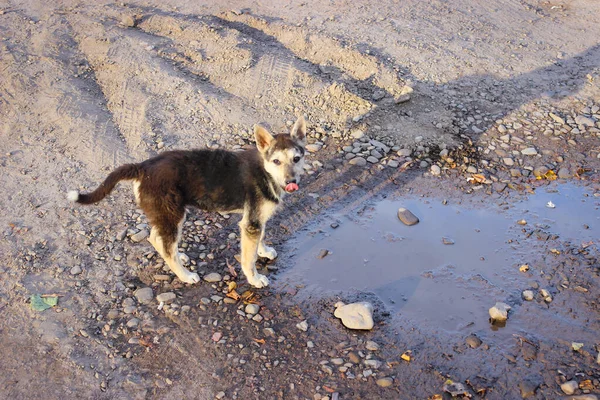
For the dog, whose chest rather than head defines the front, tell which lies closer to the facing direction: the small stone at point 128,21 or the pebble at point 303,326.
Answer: the pebble

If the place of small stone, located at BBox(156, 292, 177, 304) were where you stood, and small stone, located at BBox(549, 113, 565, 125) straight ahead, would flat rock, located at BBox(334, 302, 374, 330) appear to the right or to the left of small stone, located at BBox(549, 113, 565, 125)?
right

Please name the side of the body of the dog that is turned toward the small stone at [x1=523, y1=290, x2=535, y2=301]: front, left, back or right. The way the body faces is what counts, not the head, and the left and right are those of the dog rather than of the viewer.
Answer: front

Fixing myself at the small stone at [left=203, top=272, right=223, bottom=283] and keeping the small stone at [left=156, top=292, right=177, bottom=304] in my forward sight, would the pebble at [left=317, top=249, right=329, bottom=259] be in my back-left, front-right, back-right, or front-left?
back-left

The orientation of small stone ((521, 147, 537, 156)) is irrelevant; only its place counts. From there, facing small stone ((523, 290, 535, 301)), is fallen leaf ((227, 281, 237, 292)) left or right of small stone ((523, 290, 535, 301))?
right

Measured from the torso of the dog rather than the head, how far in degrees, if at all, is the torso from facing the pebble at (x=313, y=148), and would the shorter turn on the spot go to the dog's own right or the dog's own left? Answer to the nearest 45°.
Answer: approximately 45° to the dog's own left

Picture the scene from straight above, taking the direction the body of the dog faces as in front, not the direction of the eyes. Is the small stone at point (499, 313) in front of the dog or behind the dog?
in front

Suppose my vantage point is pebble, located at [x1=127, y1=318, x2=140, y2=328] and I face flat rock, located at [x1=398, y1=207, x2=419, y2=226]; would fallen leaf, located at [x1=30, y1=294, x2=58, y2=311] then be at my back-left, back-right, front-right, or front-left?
back-left

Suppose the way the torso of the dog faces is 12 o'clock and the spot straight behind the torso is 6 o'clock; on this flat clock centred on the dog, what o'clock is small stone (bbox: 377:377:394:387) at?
The small stone is roughly at 2 o'clock from the dog.

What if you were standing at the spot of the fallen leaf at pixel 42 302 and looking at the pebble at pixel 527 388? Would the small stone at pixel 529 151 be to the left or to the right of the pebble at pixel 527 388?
left

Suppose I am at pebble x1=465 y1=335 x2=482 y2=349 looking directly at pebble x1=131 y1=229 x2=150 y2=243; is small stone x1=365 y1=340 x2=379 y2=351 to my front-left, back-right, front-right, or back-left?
front-left

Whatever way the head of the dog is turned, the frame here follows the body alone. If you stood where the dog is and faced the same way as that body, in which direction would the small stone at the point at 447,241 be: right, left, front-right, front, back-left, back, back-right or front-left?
front

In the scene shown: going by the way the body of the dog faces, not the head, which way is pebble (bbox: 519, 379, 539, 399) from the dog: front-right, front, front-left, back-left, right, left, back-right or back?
front-right

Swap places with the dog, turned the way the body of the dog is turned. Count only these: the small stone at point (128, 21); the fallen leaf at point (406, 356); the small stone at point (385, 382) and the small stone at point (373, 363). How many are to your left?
1

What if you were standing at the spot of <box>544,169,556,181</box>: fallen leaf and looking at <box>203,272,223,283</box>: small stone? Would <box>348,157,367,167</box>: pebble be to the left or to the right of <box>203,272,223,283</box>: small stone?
right

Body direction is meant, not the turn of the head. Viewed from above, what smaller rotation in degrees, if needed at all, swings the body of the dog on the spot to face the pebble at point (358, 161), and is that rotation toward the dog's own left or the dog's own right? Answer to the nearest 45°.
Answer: approximately 45° to the dog's own left

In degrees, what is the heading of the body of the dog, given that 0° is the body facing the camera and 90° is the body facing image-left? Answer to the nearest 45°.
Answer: approximately 270°
